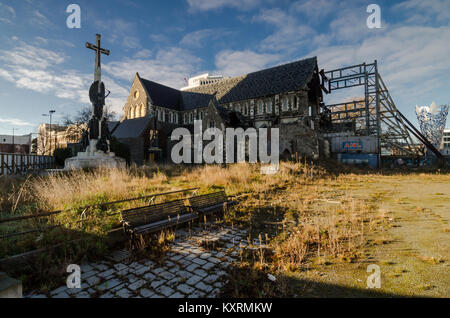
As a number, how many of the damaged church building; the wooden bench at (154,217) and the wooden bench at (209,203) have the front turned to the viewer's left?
0

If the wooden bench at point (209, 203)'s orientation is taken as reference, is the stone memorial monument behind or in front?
behind

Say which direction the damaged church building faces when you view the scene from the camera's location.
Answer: facing the viewer and to the right of the viewer

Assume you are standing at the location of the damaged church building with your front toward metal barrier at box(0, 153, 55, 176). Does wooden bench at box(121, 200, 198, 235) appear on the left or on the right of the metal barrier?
left
